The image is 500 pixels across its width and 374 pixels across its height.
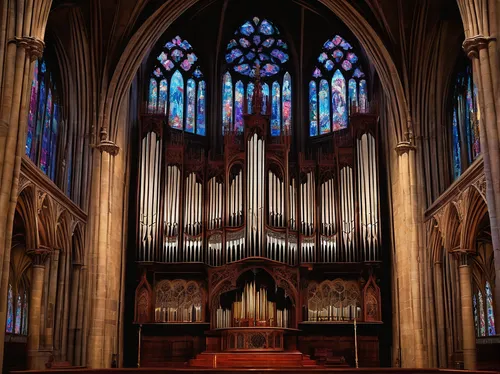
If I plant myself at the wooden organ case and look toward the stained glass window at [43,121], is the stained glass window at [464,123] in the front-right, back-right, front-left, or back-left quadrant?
back-left

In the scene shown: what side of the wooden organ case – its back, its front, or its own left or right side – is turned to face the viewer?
front

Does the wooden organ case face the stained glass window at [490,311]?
no

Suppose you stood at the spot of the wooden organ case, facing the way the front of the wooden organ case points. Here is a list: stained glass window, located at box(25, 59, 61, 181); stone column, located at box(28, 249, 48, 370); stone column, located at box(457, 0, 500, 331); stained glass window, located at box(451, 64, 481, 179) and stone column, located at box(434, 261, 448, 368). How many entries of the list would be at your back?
0

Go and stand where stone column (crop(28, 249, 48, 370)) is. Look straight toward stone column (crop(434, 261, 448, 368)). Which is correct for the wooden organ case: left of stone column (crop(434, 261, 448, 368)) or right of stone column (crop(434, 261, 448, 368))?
left

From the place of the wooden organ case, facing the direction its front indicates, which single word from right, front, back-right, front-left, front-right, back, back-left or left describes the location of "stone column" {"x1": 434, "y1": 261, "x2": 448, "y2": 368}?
front-left

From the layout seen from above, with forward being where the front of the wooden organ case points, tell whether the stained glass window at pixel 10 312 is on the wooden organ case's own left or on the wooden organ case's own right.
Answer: on the wooden organ case's own right

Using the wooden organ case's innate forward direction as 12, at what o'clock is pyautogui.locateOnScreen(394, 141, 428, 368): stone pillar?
The stone pillar is roughly at 10 o'clock from the wooden organ case.

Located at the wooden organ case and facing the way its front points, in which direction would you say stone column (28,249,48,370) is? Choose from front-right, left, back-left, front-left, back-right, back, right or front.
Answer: front-right

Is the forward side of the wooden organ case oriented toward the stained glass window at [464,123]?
no

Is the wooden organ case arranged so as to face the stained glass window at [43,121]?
no

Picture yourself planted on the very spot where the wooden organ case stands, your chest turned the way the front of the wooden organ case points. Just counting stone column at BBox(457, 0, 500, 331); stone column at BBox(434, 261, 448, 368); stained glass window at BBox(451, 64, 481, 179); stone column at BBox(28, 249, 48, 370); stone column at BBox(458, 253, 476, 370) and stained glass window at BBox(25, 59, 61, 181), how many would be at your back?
0

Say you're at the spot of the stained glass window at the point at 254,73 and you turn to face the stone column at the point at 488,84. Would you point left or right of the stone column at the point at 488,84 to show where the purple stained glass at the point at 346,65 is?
left
